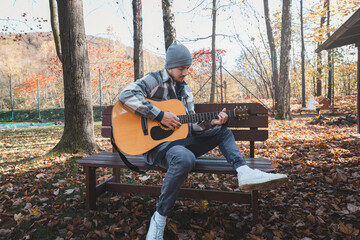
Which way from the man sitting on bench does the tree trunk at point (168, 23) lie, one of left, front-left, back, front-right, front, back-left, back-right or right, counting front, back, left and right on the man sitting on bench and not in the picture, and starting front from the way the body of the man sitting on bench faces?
back-left

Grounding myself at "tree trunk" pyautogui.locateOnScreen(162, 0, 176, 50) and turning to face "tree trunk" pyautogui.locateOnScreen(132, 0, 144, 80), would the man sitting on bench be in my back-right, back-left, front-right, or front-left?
back-left

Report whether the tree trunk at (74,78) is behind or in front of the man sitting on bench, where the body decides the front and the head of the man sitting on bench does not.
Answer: behind

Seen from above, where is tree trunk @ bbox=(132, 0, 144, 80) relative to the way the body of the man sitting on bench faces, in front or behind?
behind

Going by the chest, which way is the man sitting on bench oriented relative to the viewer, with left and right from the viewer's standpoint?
facing the viewer and to the right of the viewer

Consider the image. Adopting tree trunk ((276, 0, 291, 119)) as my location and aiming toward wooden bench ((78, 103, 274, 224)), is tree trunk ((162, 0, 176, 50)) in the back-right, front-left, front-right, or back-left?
front-right

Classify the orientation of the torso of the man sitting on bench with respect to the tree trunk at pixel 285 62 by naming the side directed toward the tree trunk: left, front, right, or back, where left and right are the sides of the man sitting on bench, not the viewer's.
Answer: left

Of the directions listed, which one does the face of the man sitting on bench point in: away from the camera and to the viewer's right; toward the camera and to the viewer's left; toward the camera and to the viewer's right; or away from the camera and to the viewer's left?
toward the camera and to the viewer's right
